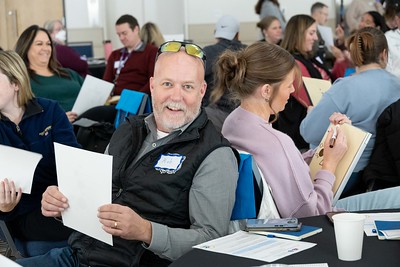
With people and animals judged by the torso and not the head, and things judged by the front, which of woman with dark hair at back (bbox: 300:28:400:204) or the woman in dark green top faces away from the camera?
the woman with dark hair at back

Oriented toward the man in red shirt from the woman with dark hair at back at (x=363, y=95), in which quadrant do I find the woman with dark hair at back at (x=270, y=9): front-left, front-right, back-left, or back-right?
front-right

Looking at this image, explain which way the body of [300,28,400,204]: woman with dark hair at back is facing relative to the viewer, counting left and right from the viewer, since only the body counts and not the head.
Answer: facing away from the viewer

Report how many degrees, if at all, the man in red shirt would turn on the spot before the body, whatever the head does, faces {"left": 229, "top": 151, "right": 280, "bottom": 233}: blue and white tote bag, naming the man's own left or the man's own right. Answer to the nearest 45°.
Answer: approximately 45° to the man's own left

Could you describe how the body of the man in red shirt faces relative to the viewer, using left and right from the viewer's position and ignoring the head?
facing the viewer and to the left of the viewer

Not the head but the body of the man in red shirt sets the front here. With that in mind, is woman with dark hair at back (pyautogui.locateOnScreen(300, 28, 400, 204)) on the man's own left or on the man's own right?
on the man's own left

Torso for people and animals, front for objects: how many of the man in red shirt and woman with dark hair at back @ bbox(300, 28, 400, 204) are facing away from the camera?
1

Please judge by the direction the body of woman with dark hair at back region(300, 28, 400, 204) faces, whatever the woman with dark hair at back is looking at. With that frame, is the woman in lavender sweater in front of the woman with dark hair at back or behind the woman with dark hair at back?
behind

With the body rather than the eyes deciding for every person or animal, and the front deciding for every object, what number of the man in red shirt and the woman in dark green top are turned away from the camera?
0

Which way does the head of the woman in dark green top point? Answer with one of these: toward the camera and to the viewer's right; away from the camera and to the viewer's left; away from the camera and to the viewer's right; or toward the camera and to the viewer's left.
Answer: toward the camera and to the viewer's right

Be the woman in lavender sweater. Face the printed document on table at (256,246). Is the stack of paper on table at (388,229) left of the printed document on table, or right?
left

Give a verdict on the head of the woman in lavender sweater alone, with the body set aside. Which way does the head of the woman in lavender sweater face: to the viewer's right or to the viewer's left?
to the viewer's right

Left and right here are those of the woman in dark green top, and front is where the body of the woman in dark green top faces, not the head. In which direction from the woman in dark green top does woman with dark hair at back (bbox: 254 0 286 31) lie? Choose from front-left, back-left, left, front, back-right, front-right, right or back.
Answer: left

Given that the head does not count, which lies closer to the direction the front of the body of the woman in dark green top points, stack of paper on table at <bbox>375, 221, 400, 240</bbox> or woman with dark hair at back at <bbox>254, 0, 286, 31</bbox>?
the stack of paper on table
